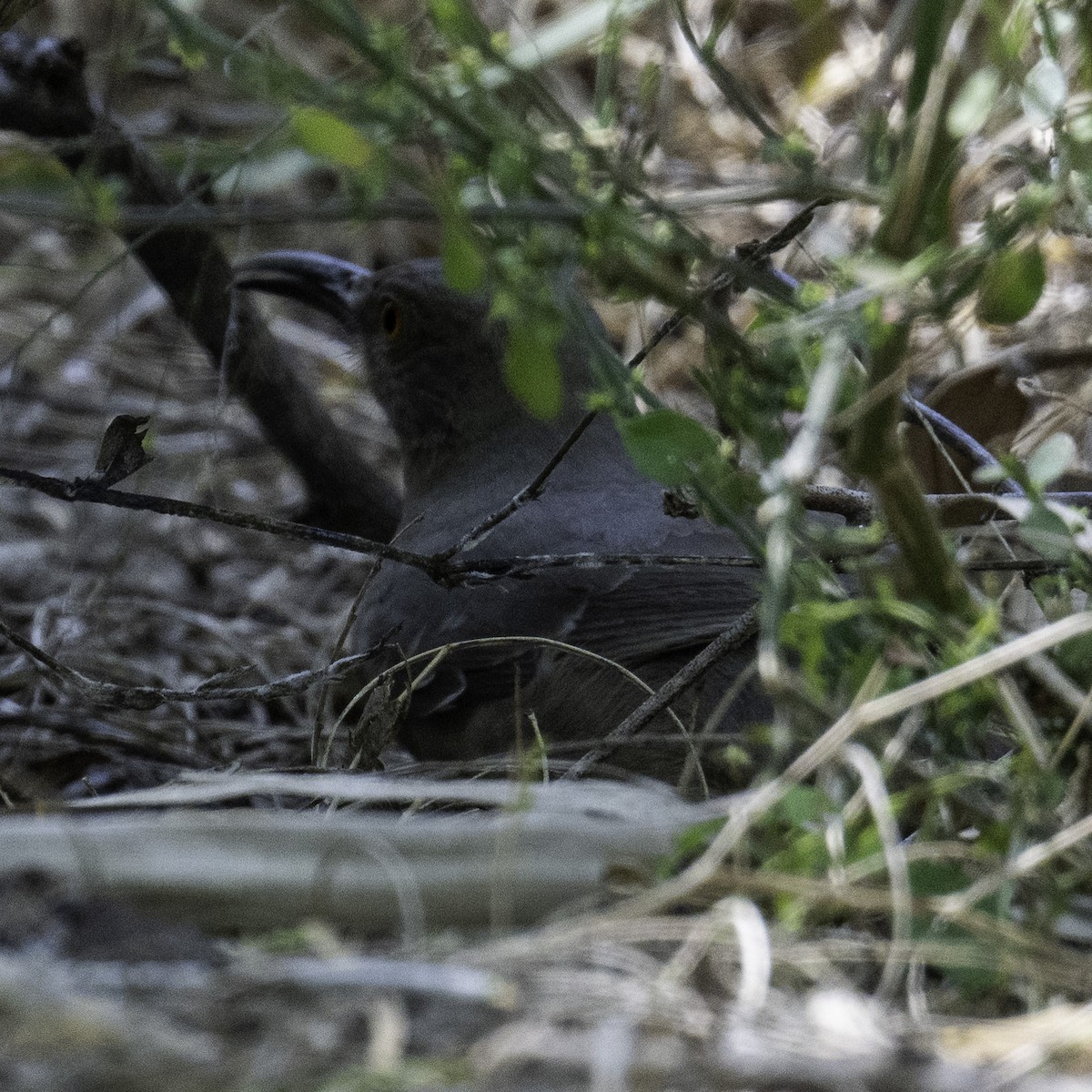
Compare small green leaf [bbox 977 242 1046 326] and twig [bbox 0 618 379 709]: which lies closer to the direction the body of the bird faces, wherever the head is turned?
the twig

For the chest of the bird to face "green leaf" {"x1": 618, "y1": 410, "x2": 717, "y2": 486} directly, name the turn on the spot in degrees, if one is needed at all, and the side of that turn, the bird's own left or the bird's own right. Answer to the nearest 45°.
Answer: approximately 90° to the bird's own left

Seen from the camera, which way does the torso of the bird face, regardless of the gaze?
to the viewer's left

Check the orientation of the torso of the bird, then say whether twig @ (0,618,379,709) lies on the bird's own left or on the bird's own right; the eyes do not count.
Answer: on the bird's own left

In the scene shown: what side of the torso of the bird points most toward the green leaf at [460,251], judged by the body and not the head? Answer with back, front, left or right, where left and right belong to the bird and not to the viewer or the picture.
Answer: left
